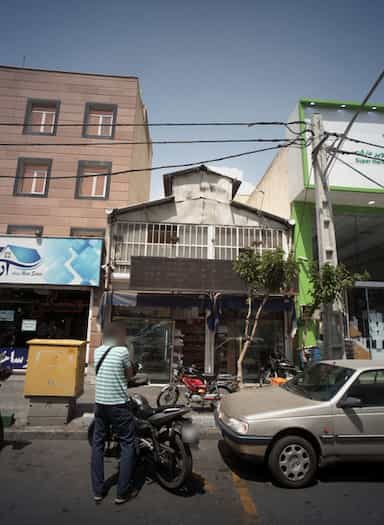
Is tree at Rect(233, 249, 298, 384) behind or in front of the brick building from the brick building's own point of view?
in front
